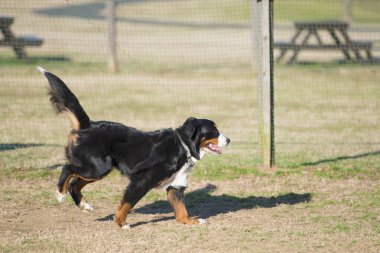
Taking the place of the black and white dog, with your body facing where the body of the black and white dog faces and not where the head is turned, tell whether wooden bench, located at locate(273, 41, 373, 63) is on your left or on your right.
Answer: on your left

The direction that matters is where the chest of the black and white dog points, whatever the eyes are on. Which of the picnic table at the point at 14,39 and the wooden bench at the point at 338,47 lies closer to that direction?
the wooden bench

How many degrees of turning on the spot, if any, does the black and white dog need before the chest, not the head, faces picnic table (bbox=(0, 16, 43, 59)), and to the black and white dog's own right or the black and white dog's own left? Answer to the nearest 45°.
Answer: approximately 90° to the black and white dog's own left

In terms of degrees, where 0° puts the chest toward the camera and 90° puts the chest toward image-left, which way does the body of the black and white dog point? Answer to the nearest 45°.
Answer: approximately 270°

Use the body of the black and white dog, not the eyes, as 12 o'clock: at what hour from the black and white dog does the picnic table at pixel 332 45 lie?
The picnic table is roughly at 10 o'clock from the black and white dog.

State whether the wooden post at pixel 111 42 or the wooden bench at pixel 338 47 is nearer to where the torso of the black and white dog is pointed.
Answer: the wooden bench

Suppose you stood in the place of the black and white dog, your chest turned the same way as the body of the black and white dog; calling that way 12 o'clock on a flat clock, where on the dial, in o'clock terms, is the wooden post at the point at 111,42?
The wooden post is roughly at 9 o'clock from the black and white dog.

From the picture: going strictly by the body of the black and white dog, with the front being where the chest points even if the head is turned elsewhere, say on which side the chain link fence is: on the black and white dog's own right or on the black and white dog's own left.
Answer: on the black and white dog's own left

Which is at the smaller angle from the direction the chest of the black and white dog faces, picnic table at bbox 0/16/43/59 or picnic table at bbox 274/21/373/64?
the picnic table at bbox 274/21/373/64

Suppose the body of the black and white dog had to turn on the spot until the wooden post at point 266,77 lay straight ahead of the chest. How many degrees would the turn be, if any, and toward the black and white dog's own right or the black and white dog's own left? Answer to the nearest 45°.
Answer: approximately 45° to the black and white dog's own left
